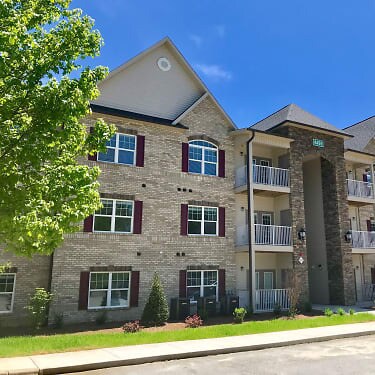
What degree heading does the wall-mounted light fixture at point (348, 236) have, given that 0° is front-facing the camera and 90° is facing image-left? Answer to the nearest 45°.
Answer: approximately 315°

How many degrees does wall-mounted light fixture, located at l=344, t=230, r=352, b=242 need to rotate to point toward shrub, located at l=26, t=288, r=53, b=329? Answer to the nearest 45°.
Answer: approximately 90° to its right

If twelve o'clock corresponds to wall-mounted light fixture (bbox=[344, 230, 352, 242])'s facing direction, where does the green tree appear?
The green tree is roughly at 2 o'clock from the wall-mounted light fixture.

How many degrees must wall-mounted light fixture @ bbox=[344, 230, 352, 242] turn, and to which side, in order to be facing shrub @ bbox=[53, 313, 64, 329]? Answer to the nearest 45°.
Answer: approximately 90° to its right

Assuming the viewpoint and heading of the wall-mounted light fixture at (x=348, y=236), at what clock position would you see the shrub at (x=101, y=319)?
The shrub is roughly at 3 o'clock from the wall-mounted light fixture.
